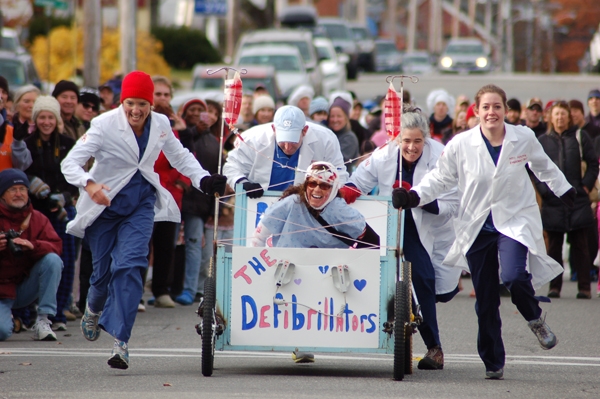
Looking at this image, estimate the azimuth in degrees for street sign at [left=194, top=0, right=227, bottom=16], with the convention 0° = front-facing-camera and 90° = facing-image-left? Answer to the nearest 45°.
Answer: approximately 0°

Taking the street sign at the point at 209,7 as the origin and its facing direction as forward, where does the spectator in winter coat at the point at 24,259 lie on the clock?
The spectator in winter coat is roughly at 12 o'clock from the street sign.

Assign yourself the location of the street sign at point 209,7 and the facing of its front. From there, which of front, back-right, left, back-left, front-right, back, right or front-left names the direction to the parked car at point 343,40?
back-left

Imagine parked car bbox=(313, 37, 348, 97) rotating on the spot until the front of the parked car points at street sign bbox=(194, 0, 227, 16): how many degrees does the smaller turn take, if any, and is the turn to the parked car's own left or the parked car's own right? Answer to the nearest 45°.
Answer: approximately 135° to the parked car's own right

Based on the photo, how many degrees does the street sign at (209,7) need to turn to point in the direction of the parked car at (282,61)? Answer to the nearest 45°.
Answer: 0° — it already faces it

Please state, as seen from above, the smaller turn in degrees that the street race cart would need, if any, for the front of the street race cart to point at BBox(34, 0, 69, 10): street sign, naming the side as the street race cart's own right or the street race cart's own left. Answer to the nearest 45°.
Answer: approximately 180°

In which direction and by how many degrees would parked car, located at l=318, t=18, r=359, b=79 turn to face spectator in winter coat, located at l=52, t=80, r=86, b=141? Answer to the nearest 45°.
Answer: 0° — it already faces them

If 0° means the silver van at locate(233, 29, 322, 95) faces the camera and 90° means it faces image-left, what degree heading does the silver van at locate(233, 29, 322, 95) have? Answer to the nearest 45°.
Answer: approximately 0°
